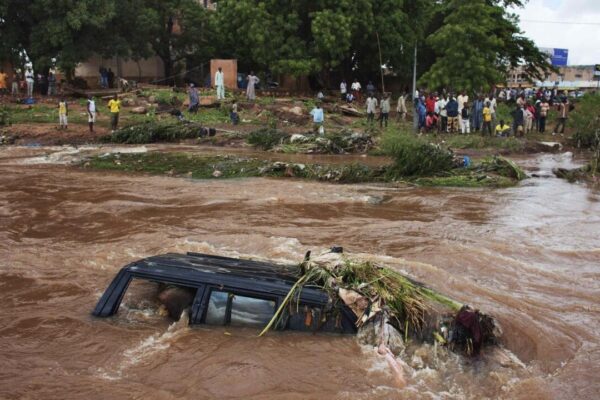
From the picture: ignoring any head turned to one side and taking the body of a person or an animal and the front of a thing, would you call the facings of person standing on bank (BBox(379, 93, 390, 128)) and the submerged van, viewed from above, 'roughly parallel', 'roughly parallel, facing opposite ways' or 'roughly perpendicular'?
roughly perpendicular

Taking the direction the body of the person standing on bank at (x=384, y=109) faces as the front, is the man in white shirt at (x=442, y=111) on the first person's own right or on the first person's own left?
on the first person's own left

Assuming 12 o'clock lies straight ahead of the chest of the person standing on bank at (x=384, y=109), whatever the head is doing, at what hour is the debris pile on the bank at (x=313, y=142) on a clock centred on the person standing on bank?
The debris pile on the bank is roughly at 1 o'clock from the person standing on bank.

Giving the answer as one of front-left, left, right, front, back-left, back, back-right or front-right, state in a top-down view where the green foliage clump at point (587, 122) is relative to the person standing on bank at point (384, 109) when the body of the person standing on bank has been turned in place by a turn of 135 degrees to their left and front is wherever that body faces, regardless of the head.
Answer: front-right

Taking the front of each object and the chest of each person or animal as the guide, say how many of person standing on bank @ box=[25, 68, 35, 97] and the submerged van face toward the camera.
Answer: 1

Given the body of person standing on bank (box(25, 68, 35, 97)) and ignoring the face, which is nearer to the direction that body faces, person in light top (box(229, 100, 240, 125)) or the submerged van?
the submerged van

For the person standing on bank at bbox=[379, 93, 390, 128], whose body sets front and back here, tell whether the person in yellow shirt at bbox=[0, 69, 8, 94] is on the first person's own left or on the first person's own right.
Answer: on the first person's own right

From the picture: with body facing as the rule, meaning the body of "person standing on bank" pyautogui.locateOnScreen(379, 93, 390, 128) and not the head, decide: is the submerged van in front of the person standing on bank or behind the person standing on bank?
in front

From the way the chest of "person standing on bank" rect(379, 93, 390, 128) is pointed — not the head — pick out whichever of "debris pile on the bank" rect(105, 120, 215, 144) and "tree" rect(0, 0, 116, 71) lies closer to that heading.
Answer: the debris pile on the bank

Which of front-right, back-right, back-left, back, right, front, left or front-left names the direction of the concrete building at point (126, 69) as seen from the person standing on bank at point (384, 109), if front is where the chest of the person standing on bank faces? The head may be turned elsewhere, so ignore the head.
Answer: back-right
